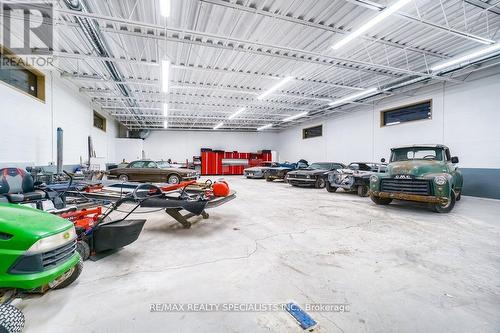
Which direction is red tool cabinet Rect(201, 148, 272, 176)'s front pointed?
toward the camera

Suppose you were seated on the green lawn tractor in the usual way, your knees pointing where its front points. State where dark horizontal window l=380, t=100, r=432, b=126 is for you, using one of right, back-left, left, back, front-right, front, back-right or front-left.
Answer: front-left

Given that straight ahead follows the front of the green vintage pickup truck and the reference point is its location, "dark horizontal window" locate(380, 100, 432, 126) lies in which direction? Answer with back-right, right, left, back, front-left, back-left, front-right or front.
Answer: back-right

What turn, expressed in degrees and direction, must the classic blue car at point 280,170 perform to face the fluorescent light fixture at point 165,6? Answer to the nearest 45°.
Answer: approximately 45° to its left

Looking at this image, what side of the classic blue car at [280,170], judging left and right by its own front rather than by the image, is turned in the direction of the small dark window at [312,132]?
back

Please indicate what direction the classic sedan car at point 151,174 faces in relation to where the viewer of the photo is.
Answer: facing the viewer and to the right of the viewer

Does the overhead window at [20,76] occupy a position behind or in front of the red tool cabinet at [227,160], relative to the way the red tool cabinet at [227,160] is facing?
in front

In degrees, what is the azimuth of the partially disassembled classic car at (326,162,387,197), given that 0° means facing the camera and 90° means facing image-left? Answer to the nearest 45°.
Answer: approximately 45°

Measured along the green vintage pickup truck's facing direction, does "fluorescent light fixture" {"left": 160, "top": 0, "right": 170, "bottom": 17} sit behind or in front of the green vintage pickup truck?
in front

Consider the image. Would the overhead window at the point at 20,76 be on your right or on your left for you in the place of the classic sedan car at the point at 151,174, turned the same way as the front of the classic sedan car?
on your right

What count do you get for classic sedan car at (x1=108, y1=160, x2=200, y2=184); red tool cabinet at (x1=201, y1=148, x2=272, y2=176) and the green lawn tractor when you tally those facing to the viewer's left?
0

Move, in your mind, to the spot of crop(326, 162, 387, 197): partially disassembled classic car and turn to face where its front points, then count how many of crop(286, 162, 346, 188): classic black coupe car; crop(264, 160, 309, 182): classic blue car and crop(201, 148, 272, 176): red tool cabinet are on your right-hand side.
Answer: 3

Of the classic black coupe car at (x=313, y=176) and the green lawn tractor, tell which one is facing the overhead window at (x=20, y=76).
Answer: the classic black coupe car

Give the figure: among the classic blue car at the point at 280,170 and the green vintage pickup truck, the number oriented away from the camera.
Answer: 0

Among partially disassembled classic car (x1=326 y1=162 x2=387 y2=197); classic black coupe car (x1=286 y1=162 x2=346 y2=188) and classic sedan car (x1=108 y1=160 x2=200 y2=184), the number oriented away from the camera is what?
0

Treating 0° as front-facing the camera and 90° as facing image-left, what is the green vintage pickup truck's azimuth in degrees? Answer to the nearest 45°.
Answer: approximately 45°

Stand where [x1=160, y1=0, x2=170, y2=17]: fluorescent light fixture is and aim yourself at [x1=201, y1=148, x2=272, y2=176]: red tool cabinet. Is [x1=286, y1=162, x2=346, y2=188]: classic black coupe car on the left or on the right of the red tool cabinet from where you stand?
right
